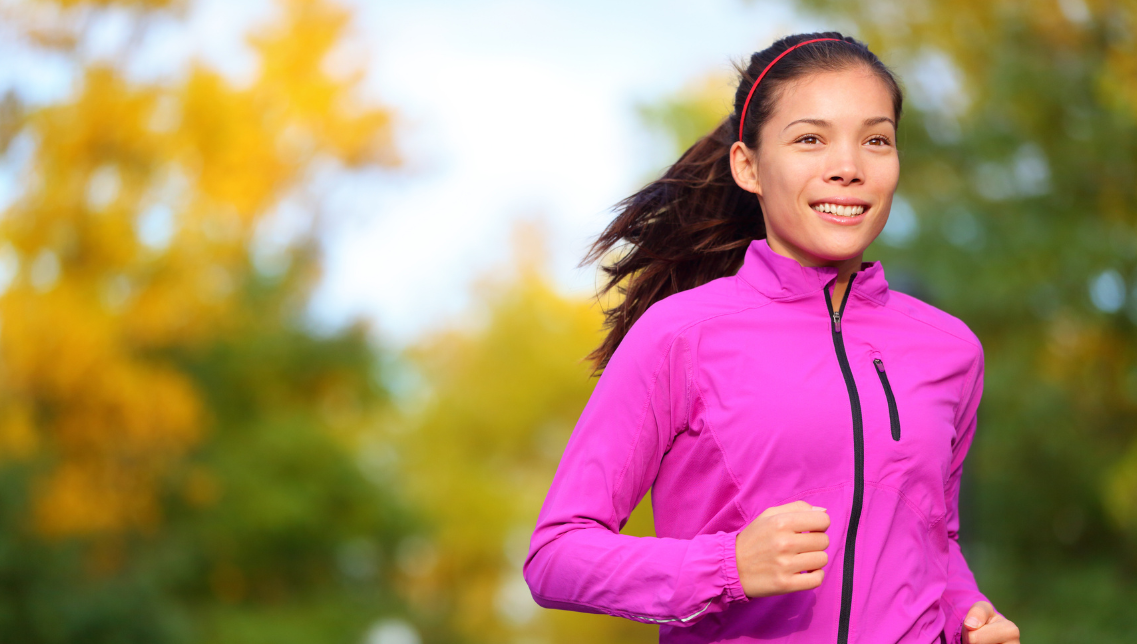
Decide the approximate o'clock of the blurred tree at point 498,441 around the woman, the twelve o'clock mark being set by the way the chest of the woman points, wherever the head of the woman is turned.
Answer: The blurred tree is roughly at 7 o'clock from the woman.

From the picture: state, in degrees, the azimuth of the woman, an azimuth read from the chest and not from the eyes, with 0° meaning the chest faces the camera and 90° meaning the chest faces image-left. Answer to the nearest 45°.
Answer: approximately 315°

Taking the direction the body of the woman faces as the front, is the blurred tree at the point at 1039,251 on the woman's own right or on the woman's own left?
on the woman's own left

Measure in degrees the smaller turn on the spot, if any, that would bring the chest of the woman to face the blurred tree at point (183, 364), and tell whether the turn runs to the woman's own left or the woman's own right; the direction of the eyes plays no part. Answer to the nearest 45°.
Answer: approximately 180°
